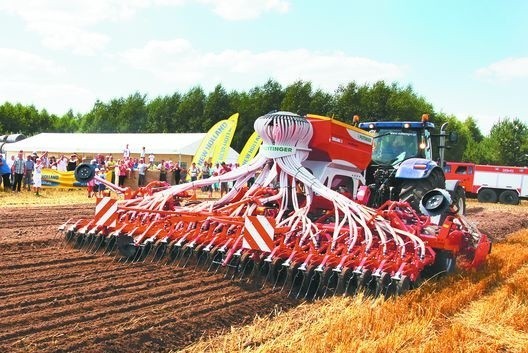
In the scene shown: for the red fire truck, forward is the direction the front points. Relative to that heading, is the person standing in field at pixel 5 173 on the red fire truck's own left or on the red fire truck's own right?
on the red fire truck's own left

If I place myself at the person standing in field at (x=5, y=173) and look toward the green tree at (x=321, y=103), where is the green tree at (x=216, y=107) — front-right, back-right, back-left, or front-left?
front-left

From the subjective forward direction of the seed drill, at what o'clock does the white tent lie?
The white tent is roughly at 10 o'clock from the seed drill.

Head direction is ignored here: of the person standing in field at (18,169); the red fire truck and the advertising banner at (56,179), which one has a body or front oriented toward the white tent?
the red fire truck

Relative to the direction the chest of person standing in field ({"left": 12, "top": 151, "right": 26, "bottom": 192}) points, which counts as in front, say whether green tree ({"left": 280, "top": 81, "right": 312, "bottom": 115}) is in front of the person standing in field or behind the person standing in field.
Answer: behind

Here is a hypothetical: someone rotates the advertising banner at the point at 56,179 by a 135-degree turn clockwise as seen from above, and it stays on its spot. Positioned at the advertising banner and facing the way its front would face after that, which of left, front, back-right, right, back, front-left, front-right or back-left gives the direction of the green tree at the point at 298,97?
right

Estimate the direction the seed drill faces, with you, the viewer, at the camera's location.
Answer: facing away from the viewer and to the right of the viewer

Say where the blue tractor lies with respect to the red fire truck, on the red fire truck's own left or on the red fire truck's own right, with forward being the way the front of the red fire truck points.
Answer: on the red fire truck's own left

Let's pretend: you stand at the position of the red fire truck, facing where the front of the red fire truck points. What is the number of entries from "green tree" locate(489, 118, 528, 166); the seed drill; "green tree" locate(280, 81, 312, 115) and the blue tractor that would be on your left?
2

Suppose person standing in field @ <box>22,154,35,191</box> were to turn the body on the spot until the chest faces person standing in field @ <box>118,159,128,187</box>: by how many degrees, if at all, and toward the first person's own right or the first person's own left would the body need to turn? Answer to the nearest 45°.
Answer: approximately 90° to the first person's own left

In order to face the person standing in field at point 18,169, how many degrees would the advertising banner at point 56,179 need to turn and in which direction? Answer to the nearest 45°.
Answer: approximately 45° to its right

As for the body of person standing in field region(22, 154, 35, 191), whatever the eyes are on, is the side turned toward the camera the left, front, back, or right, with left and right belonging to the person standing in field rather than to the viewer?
front

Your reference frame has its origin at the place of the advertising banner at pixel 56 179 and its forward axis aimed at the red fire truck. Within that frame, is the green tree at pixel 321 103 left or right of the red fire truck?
left

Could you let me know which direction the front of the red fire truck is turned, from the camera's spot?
facing to the left of the viewer

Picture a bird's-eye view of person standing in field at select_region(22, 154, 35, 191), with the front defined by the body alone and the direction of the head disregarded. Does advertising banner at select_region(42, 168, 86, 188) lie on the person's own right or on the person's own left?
on the person's own left

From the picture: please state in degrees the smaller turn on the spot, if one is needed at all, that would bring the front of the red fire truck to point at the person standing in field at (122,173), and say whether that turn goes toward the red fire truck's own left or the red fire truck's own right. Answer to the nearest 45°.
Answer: approximately 45° to the red fire truck's own left

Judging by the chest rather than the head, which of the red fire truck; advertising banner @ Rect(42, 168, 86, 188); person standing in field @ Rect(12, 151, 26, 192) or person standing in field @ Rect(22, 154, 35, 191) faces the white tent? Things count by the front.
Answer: the red fire truck

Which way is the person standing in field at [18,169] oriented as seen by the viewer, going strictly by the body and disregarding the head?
toward the camera

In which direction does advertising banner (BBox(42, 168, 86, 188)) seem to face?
toward the camera
